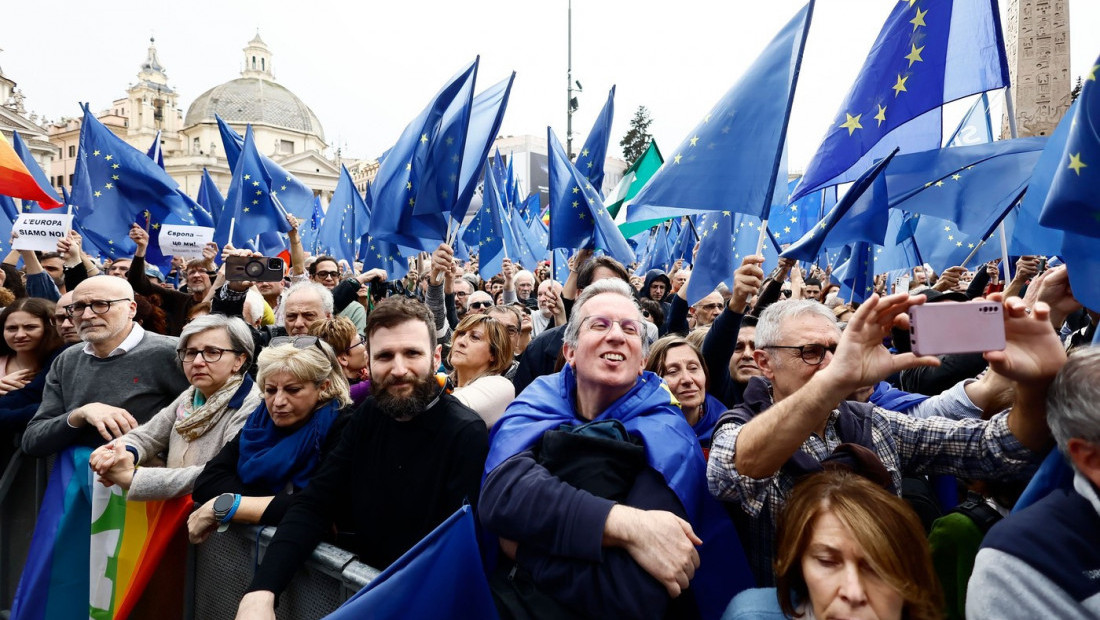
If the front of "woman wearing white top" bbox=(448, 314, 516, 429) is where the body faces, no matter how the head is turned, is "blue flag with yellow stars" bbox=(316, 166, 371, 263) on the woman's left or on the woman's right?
on the woman's right

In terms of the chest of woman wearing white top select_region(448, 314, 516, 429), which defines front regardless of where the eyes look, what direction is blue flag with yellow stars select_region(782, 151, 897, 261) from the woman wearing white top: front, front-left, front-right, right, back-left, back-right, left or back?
back-left

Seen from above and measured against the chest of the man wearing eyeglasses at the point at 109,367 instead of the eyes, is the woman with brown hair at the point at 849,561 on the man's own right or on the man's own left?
on the man's own left

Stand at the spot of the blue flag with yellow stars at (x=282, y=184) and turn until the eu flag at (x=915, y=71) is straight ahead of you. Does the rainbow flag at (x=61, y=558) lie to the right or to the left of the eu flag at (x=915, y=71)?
right

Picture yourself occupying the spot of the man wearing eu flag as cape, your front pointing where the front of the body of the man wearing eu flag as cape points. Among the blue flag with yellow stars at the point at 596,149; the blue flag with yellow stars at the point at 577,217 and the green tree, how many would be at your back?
3

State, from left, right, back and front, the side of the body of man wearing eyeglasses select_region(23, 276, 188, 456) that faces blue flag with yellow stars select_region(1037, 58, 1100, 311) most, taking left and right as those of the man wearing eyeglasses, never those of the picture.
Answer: left

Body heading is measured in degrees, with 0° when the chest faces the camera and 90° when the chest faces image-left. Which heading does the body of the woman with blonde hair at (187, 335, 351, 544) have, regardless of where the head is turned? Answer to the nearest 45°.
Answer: approximately 45°

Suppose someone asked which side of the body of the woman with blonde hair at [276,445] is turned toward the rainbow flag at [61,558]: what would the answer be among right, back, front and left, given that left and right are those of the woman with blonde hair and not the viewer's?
right

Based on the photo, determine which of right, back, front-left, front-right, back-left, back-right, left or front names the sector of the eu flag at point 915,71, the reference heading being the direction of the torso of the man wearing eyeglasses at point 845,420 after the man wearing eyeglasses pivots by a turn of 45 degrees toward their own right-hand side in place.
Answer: back

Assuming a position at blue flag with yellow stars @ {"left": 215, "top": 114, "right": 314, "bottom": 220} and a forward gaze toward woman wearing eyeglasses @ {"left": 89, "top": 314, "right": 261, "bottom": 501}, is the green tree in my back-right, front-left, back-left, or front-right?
back-left
